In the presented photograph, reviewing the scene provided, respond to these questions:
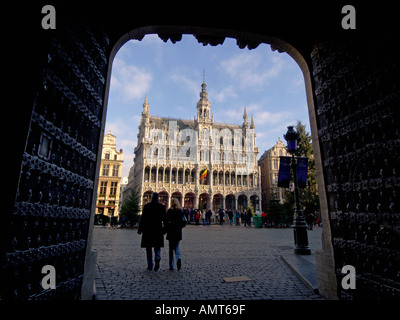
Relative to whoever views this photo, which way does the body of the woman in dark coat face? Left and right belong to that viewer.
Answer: facing away from the viewer

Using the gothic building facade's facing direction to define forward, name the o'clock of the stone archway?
The stone archway is roughly at 12 o'clock from the gothic building facade.

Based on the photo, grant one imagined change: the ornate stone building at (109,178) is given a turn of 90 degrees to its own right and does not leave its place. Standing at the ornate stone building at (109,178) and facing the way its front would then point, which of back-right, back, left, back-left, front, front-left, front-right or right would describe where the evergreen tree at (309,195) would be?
back-left

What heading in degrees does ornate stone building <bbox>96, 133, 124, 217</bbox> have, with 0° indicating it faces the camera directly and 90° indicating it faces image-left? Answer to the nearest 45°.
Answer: approximately 0°

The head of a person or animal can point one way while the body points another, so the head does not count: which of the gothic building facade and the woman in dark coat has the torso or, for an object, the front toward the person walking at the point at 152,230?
the gothic building facade

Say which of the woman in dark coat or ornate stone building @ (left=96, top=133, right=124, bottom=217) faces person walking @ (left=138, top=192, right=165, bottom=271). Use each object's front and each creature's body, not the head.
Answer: the ornate stone building

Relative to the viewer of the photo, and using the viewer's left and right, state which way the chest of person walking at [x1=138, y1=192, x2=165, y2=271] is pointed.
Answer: facing away from the viewer

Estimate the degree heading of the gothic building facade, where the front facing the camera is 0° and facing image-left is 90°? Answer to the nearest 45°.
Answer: approximately 0°

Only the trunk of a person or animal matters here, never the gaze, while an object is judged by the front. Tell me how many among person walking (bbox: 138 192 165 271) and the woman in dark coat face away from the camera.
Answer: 2

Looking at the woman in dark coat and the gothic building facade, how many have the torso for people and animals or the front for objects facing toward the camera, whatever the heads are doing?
1

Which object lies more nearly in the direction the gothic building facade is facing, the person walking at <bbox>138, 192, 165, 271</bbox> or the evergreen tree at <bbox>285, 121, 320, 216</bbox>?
the person walking

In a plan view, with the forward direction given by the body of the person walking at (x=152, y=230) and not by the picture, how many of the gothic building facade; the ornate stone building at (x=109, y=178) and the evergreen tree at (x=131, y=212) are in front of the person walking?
3
